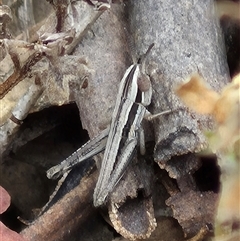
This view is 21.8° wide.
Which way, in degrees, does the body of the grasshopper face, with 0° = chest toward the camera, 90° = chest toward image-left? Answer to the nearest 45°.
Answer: approximately 225°

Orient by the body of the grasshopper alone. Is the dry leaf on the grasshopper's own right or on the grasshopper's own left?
on the grasshopper's own right
